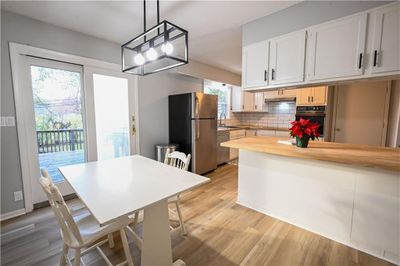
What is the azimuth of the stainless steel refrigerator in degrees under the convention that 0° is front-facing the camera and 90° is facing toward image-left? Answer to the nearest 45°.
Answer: approximately 315°

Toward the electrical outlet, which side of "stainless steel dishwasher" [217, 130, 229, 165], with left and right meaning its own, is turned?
right

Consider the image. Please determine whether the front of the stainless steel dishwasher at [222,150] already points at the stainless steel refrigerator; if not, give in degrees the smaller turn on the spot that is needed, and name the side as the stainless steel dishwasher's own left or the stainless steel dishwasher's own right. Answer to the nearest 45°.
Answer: approximately 90° to the stainless steel dishwasher's own right

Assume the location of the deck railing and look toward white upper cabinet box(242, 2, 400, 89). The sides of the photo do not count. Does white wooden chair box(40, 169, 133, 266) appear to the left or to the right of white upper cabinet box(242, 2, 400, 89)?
right

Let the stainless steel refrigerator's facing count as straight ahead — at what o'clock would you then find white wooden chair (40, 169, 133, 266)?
The white wooden chair is roughly at 2 o'clock from the stainless steel refrigerator.

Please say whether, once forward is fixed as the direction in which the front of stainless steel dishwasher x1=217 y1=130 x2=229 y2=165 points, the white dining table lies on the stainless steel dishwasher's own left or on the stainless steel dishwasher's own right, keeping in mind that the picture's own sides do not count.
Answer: on the stainless steel dishwasher's own right

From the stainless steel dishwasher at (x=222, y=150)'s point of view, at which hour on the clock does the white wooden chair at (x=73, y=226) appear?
The white wooden chair is roughly at 2 o'clock from the stainless steel dishwasher.

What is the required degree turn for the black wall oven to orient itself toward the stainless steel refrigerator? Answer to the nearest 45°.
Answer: approximately 45° to its right

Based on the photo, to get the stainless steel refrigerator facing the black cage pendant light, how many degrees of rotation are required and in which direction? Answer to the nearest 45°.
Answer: approximately 45° to its right
